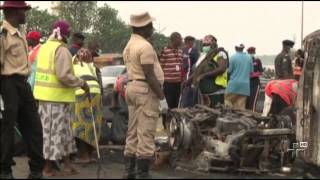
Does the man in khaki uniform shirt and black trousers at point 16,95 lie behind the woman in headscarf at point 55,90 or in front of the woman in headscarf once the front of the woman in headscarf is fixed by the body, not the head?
behind

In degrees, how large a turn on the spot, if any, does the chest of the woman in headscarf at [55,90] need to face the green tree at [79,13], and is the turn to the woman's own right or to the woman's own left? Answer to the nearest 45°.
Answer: approximately 45° to the woman's own left

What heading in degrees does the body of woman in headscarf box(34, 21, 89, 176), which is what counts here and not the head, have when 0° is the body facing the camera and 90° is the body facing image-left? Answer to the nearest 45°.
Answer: approximately 225°

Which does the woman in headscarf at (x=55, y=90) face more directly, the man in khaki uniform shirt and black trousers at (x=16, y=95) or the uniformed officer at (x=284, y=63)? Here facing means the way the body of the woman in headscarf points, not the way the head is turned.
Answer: the uniformed officer

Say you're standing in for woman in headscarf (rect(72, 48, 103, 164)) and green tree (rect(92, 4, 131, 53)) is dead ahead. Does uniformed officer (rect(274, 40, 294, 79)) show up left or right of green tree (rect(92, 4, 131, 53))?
right

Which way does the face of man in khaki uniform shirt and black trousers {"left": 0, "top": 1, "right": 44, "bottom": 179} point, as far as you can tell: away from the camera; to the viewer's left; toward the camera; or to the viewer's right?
to the viewer's right

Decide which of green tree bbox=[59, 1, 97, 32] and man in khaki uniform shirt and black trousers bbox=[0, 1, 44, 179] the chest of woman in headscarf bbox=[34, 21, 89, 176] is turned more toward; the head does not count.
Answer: the green tree

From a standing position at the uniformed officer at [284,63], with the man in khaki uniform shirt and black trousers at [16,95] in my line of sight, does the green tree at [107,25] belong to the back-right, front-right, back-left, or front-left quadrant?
back-right

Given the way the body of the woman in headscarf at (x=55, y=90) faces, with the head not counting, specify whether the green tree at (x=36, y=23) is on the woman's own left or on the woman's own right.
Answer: on the woman's own left
